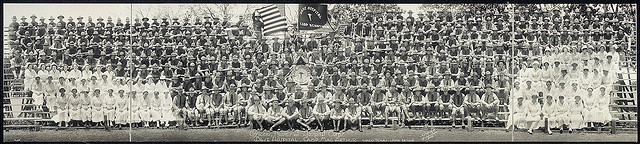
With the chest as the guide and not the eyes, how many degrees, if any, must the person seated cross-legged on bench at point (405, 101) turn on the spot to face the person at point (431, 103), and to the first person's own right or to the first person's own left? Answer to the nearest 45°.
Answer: approximately 90° to the first person's own left

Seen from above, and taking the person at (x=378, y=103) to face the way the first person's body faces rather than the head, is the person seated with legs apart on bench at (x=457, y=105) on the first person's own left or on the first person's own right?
on the first person's own left

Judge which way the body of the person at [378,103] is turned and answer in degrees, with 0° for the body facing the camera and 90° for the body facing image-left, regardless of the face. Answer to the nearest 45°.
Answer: approximately 0°

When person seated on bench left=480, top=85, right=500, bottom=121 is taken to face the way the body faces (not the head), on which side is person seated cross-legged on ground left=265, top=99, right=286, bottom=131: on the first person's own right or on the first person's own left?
on the first person's own right
